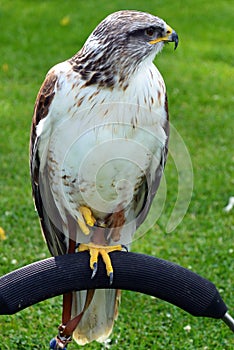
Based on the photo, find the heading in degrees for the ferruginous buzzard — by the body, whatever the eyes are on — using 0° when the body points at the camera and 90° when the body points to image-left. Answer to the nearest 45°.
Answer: approximately 0°
